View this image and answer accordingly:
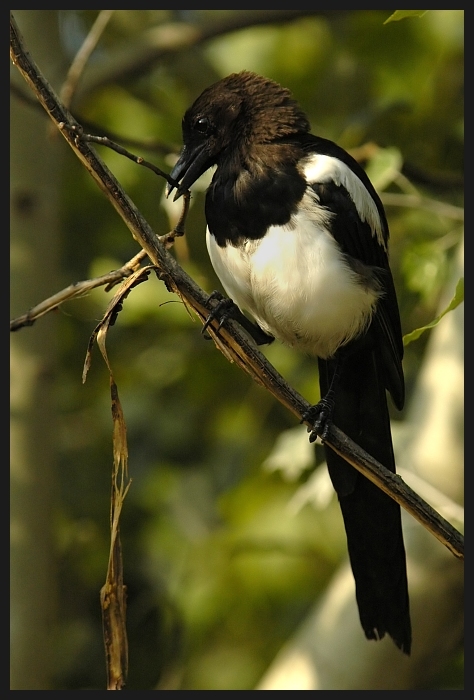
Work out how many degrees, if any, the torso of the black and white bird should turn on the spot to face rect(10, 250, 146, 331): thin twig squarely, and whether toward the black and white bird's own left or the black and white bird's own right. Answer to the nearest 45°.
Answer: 0° — it already faces it

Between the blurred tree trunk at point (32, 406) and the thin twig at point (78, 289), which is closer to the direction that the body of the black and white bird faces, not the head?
the thin twig
